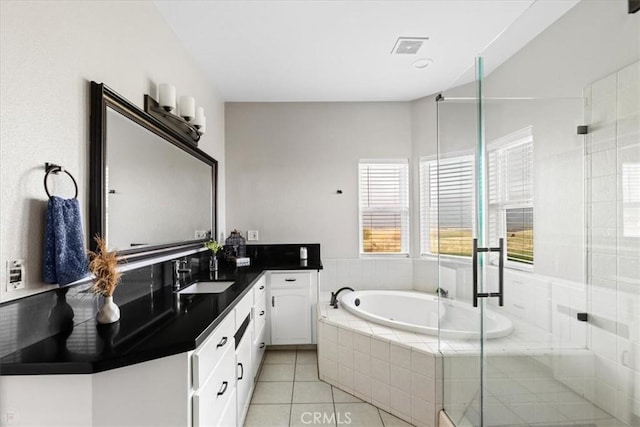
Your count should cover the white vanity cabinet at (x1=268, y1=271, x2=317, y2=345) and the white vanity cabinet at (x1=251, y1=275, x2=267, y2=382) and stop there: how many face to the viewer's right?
1

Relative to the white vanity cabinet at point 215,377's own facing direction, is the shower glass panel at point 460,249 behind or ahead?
ahead

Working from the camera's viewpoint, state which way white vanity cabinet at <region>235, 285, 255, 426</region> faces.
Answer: facing to the right of the viewer

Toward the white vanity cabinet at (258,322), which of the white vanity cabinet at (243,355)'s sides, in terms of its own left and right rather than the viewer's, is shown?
left

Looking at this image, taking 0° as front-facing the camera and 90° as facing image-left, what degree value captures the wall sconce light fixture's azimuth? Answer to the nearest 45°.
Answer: approximately 315°

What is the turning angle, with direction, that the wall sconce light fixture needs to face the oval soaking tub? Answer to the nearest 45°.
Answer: approximately 45° to its left

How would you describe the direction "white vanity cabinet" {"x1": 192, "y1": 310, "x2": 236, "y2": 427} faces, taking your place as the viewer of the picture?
facing to the right of the viewer

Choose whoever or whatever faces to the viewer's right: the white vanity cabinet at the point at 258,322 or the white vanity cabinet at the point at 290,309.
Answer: the white vanity cabinet at the point at 258,322
